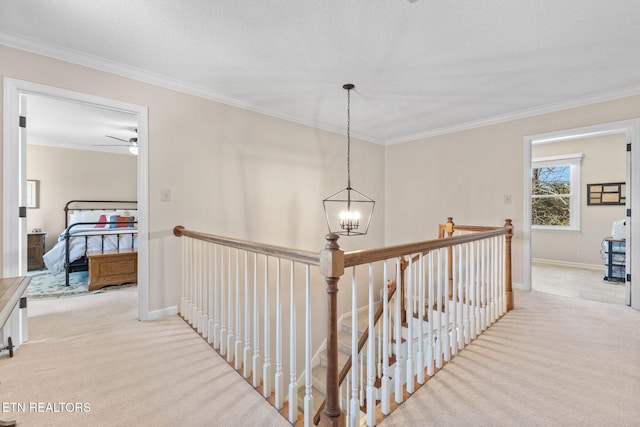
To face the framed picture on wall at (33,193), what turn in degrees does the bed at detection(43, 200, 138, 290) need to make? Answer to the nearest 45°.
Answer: approximately 135° to its right

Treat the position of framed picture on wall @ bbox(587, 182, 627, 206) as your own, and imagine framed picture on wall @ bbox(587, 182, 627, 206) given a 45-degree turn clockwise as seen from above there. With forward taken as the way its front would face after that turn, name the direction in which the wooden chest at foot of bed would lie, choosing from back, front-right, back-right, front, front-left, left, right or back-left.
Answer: front

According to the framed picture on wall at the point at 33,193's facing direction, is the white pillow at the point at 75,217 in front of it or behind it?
in front

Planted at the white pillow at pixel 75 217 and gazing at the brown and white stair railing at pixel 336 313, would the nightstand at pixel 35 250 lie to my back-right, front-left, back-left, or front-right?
back-right

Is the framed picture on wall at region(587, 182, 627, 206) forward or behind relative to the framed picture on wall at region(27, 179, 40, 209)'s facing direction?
forward

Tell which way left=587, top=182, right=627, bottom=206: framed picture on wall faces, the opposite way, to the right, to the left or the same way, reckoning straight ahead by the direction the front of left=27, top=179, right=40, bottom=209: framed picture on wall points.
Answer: to the right

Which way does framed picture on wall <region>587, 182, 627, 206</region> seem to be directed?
toward the camera
